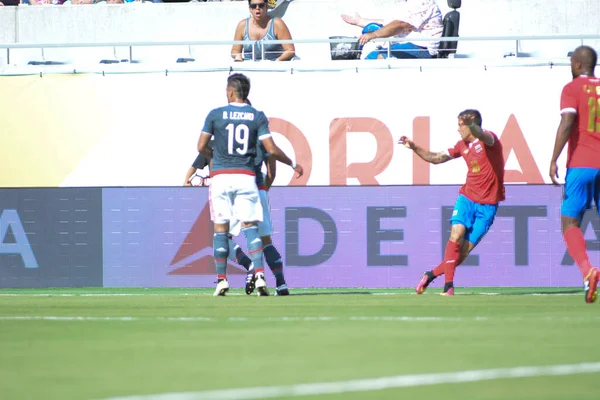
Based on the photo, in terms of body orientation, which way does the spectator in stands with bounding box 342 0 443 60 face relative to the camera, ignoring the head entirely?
to the viewer's left

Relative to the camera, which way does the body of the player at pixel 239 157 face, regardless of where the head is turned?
away from the camera

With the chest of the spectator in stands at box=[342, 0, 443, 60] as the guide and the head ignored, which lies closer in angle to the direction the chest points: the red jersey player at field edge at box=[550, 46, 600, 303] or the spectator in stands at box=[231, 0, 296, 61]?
the spectator in stands

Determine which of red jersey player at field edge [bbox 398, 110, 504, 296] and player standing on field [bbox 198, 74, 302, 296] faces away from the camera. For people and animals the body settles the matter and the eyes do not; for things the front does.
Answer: the player standing on field

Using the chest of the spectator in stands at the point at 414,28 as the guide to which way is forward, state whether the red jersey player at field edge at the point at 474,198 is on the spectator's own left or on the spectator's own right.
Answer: on the spectator's own left

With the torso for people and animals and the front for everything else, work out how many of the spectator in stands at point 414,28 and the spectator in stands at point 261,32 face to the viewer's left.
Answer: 1

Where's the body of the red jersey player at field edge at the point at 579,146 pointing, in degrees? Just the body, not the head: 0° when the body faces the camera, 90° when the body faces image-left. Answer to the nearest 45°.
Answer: approximately 135°

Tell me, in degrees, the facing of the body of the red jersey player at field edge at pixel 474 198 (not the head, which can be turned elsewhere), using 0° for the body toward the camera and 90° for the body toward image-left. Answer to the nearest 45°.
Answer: approximately 45°
